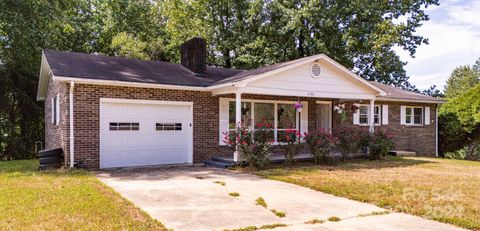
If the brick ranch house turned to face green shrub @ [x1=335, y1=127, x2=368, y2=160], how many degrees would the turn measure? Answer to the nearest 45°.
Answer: approximately 45° to its left

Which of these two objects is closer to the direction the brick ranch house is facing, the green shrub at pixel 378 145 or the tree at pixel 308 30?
the green shrub

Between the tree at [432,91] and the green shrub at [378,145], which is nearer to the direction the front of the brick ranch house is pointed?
the green shrub

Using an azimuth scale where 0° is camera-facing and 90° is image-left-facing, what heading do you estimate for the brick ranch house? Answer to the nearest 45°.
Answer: approximately 315°

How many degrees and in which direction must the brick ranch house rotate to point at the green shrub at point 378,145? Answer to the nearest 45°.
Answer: approximately 45° to its left

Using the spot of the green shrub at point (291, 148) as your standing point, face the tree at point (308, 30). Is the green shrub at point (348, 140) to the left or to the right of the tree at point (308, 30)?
right

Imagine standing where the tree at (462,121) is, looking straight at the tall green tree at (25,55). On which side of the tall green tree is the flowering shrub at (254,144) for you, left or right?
left

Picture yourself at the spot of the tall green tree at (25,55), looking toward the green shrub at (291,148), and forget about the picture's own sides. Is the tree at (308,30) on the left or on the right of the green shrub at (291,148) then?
left

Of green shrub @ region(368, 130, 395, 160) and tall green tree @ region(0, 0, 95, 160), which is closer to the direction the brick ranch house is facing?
the green shrub

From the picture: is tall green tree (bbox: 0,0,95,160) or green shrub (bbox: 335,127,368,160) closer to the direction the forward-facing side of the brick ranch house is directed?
the green shrub

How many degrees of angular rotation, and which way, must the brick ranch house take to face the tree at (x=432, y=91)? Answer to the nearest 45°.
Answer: approximately 90° to its left

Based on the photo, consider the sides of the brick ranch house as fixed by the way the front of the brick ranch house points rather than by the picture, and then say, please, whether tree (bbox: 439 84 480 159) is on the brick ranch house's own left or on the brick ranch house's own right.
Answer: on the brick ranch house's own left
